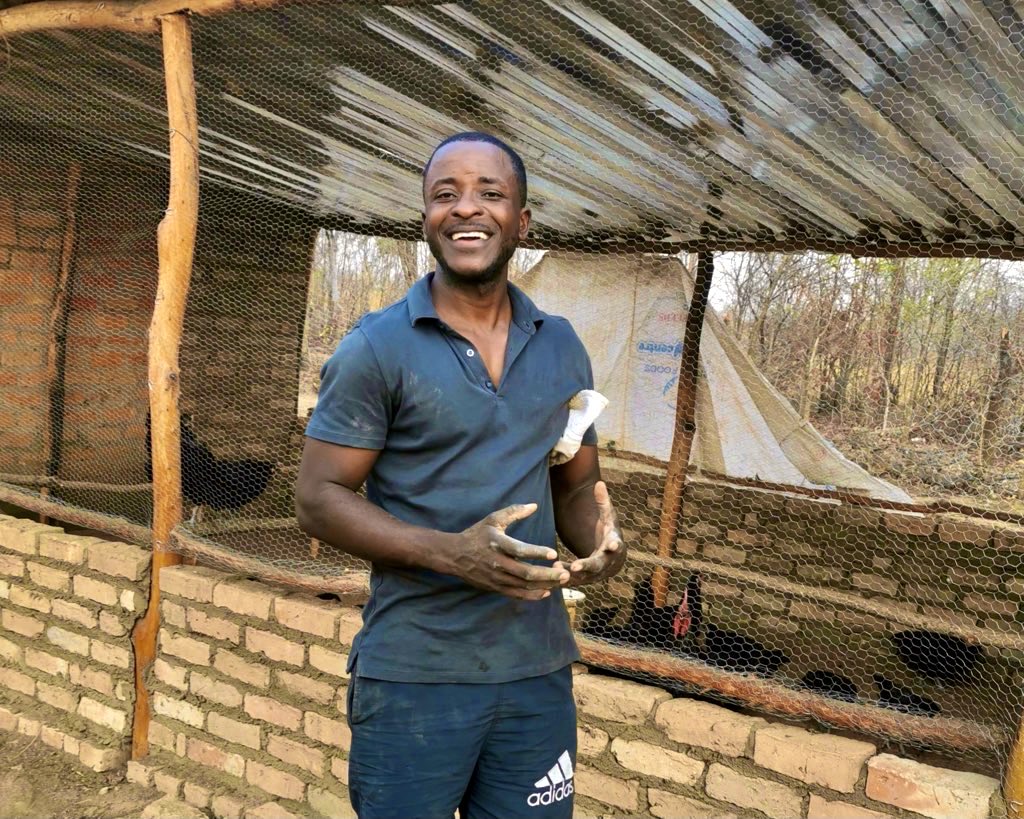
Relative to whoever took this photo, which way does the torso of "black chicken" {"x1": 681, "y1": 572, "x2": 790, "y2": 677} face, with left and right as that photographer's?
facing to the left of the viewer

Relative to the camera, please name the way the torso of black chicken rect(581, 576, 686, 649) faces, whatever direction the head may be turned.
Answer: to the viewer's right

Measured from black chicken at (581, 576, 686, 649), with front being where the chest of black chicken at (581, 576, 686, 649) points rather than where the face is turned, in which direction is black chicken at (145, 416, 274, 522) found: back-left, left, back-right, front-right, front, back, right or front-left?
back

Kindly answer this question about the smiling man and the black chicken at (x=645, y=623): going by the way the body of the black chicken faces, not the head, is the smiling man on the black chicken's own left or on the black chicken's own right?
on the black chicken's own right
